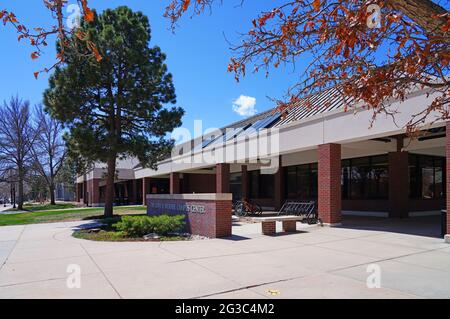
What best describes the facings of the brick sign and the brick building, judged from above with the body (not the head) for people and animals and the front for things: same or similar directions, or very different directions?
same or similar directions

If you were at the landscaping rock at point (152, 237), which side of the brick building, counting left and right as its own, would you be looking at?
front

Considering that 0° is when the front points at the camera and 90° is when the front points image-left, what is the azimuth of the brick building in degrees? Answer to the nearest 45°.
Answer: approximately 45°

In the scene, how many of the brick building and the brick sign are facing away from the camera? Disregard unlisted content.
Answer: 0

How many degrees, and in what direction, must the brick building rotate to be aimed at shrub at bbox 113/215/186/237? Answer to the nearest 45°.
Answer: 0° — it already faces it

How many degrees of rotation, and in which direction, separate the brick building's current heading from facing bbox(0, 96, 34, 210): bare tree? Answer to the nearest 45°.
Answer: approximately 90° to its right

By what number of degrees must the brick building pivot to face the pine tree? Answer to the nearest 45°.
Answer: approximately 45° to its right

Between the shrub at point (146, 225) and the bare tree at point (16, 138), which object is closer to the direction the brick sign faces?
the shrub

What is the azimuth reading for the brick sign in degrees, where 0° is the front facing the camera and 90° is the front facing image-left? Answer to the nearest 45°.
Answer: approximately 45°
